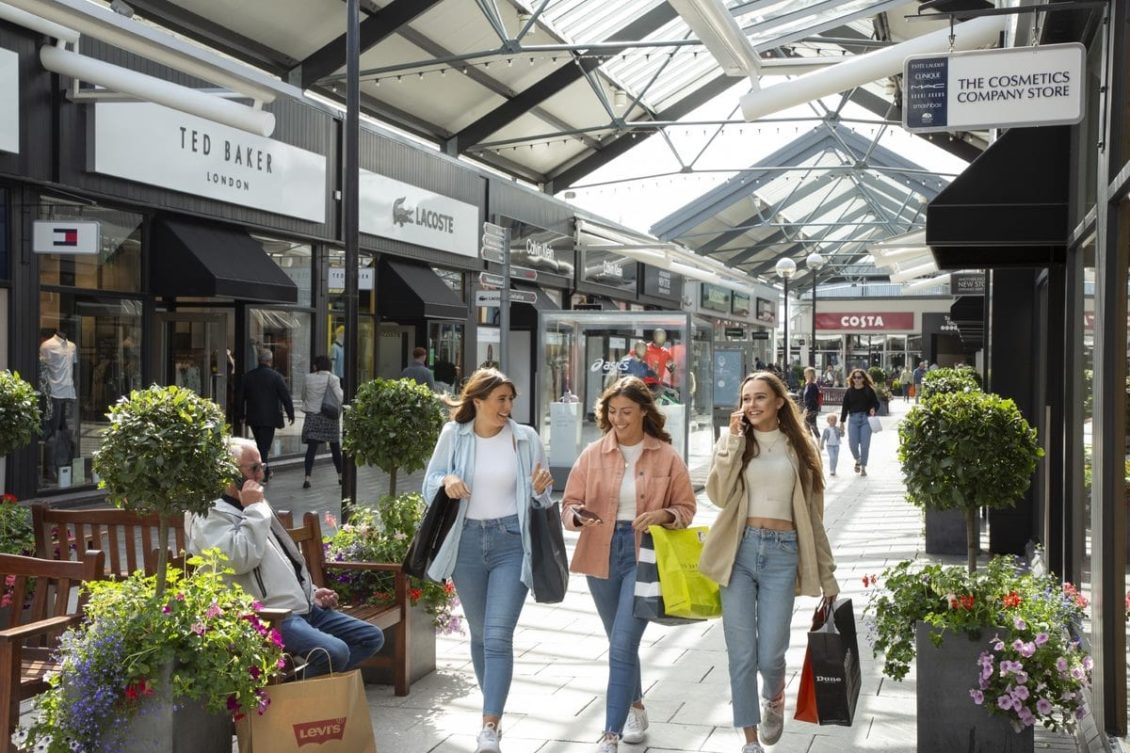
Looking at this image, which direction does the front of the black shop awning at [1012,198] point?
to the viewer's left

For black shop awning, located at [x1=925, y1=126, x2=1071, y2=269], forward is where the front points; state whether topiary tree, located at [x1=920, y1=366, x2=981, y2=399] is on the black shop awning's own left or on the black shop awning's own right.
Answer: on the black shop awning's own right

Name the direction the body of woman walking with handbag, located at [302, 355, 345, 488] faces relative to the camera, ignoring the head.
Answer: away from the camera

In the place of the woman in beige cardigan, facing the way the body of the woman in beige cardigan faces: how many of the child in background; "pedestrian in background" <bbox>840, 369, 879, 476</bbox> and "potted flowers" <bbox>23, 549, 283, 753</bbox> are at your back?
2

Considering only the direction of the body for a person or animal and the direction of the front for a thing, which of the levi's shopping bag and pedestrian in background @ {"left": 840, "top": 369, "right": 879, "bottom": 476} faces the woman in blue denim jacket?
the pedestrian in background

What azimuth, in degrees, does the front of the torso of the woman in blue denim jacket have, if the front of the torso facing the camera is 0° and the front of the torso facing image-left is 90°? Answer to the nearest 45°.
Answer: approximately 0°

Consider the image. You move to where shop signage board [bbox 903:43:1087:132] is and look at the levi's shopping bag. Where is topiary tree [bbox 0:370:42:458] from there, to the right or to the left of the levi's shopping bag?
right

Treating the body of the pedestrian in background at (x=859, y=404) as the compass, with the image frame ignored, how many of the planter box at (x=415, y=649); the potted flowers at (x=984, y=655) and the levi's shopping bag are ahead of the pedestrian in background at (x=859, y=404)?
3
